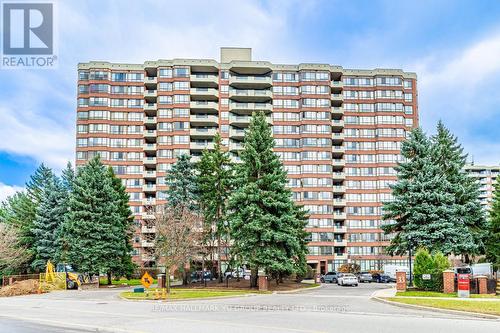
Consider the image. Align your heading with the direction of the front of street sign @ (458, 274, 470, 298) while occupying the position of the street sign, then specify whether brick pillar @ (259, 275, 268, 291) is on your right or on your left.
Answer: on your right

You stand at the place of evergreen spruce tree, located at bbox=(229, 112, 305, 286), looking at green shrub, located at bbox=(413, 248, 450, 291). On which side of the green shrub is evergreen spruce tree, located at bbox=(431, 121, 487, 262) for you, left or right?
left

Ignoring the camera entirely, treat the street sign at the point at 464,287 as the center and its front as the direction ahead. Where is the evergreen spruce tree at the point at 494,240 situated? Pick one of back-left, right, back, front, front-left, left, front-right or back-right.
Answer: back

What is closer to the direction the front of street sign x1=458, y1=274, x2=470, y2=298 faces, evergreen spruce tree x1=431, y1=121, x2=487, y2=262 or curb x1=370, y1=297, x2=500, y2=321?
the curb

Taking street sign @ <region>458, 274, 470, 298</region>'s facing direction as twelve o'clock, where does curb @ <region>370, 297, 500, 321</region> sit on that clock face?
The curb is roughly at 12 o'clock from the street sign.

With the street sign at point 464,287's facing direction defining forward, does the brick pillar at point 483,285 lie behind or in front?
behind

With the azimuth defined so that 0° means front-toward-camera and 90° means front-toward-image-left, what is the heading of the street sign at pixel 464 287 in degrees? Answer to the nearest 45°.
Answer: approximately 0°

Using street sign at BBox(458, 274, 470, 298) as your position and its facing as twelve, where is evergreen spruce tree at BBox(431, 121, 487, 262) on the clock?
The evergreen spruce tree is roughly at 6 o'clock from the street sign.

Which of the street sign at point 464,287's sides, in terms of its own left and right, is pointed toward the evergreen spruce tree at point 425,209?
back
